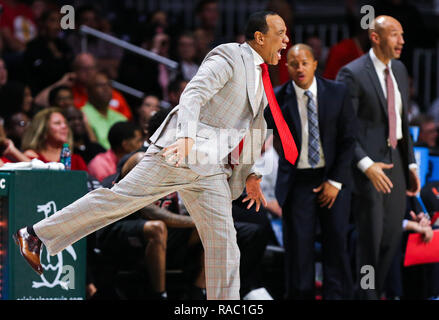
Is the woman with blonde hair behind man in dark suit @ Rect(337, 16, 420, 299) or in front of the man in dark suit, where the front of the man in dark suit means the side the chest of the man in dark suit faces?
behind

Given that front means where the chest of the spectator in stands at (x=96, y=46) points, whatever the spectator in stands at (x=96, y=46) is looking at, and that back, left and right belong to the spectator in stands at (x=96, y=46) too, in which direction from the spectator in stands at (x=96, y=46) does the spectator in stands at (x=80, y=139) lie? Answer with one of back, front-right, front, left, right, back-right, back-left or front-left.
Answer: front-right

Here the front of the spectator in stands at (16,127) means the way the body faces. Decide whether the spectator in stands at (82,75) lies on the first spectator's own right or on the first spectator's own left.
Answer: on the first spectator's own left

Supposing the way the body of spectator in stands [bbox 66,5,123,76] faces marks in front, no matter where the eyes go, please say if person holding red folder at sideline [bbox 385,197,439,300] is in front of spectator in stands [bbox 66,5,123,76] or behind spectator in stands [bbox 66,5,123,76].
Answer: in front

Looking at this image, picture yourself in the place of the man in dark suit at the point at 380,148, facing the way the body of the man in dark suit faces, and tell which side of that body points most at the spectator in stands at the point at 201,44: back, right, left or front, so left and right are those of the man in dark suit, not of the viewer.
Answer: back
